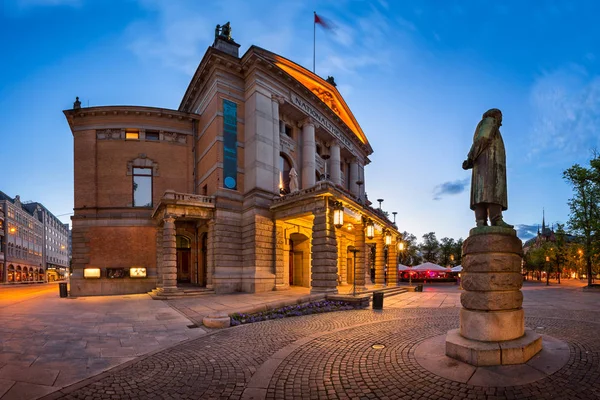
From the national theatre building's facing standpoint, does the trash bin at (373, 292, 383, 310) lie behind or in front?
in front
